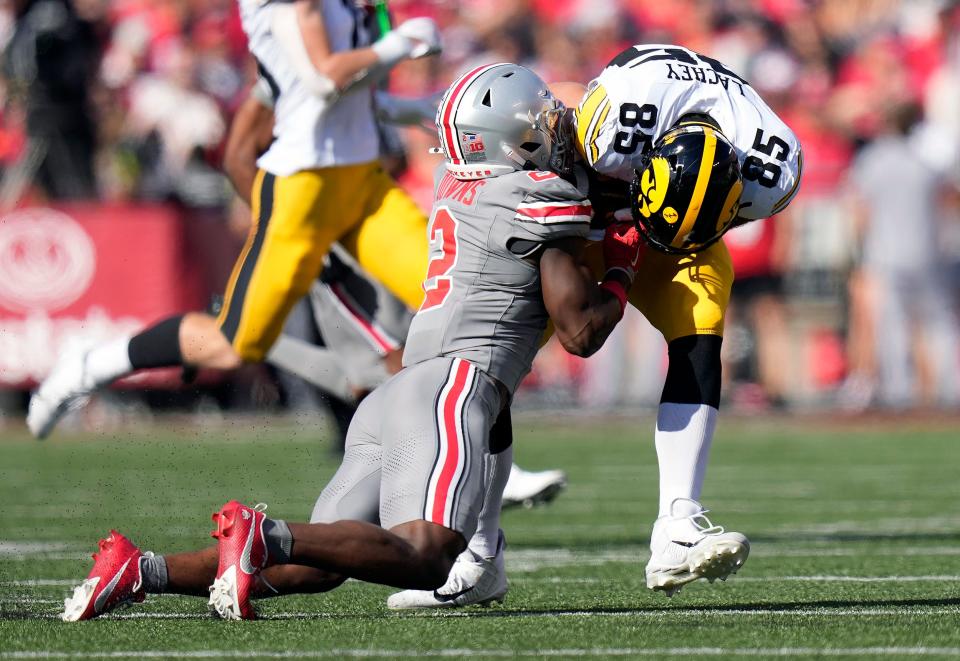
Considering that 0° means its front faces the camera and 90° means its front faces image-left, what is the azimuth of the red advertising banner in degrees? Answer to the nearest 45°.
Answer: approximately 0°

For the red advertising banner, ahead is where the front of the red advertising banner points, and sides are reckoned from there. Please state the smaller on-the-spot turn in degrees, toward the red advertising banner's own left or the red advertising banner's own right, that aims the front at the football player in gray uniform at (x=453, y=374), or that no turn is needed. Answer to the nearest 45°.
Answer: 0° — it already faces them

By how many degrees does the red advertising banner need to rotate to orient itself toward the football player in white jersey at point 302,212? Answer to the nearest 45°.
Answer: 0° — it already faces them

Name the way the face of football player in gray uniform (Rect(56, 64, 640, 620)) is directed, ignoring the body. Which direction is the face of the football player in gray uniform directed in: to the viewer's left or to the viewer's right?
to the viewer's right

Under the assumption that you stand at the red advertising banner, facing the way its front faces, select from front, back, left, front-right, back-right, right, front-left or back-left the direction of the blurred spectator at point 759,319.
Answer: left

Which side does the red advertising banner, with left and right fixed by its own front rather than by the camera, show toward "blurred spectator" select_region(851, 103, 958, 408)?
left

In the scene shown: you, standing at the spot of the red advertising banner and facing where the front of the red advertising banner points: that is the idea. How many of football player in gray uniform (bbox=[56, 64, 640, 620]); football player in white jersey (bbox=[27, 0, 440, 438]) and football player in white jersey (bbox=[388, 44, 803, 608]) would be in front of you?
3

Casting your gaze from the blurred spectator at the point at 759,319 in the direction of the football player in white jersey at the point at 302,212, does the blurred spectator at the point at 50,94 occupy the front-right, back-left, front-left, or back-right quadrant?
front-right
